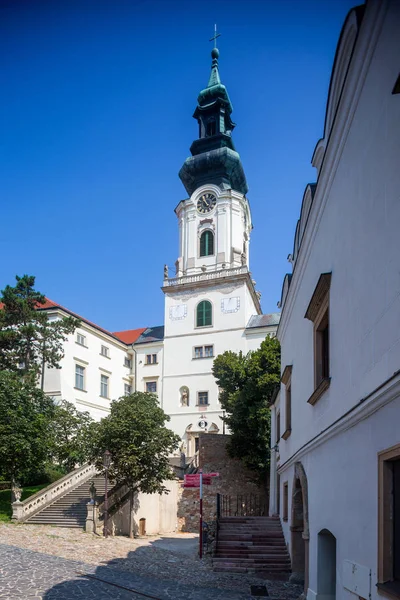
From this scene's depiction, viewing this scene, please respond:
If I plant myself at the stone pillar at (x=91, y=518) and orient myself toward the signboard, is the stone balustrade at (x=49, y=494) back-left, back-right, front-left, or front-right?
back-left

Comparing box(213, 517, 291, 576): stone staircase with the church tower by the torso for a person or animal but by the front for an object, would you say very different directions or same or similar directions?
same or similar directions

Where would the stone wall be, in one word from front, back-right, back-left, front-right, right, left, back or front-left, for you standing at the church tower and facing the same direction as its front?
front

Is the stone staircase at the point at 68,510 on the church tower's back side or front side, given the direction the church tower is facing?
on the front side

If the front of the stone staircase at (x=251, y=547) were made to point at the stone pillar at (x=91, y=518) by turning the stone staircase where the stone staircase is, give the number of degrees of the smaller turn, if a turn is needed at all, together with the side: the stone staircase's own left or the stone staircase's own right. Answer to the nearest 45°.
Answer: approximately 135° to the stone staircase's own right

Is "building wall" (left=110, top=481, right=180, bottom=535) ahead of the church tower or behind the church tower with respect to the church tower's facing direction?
ahead

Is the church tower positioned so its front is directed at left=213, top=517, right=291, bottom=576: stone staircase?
yes

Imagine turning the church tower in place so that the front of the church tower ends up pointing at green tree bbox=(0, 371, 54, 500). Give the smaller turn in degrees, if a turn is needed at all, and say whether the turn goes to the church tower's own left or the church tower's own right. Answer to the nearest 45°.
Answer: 0° — it already faces it

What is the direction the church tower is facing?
toward the camera

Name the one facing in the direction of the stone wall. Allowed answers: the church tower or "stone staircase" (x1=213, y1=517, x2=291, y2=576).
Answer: the church tower

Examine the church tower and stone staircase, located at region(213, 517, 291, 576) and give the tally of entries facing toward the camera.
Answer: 2

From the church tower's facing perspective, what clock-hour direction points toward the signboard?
The signboard is roughly at 12 o'clock from the church tower.

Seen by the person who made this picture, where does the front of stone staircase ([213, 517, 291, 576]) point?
facing the viewer

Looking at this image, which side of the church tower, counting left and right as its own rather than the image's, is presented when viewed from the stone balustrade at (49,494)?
front

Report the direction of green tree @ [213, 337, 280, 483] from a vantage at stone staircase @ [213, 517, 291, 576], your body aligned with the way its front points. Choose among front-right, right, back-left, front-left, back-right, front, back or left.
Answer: back
